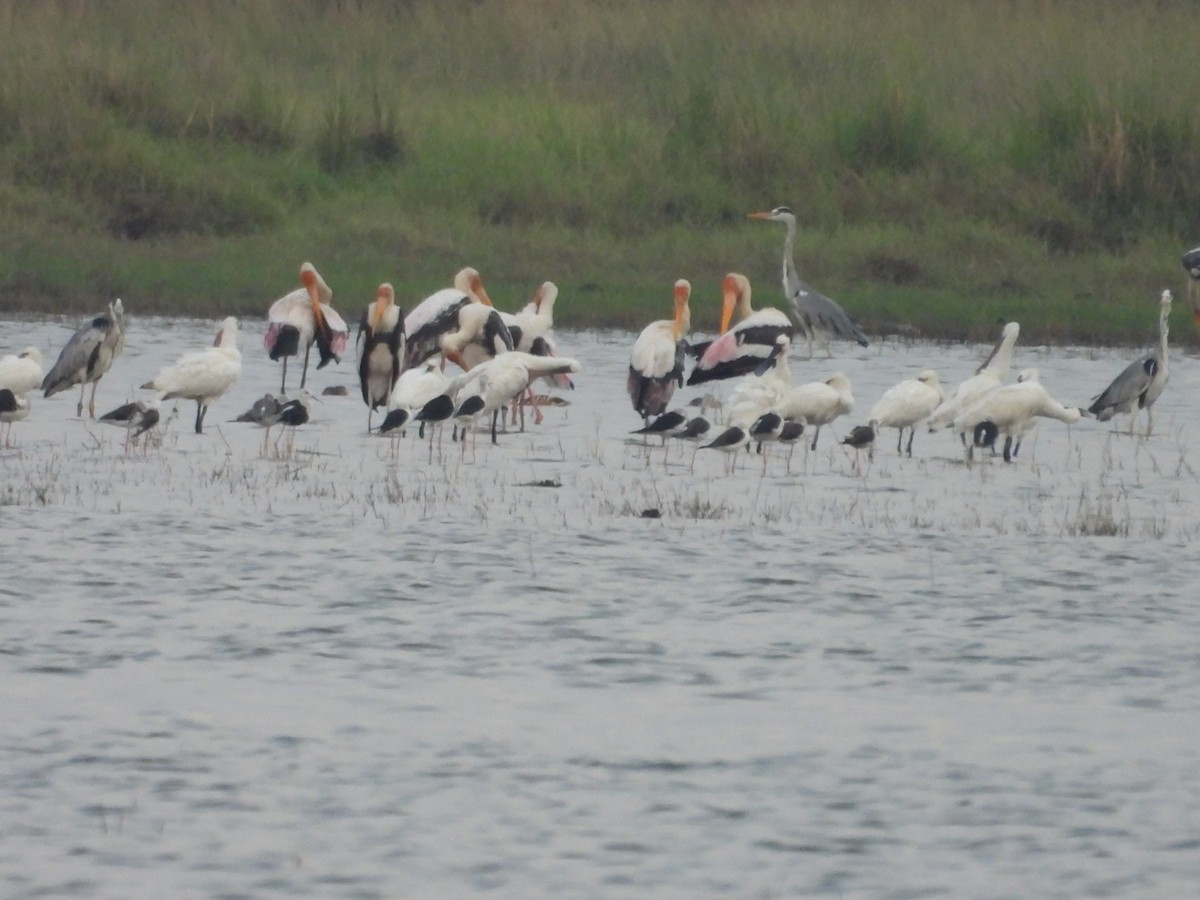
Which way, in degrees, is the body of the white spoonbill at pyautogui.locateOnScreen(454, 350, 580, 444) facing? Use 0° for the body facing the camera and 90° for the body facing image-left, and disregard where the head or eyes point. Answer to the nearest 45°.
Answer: approximately 270°

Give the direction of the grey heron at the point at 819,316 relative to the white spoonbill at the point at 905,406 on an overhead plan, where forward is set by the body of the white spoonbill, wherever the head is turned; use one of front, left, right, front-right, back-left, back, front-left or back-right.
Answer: left

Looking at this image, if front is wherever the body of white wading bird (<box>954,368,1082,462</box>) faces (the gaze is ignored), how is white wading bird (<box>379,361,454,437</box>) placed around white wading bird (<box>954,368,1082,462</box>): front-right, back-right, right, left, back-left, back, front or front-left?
back

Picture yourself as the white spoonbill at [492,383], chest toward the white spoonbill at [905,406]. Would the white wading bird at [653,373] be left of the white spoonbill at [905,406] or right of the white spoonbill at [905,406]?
left

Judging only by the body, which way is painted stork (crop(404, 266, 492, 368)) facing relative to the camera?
to the viewer's right

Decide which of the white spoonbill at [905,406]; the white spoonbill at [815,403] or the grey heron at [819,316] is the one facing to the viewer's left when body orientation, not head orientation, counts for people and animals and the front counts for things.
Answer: the grey heron

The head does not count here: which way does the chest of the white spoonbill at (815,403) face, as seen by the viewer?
to the viewer's right

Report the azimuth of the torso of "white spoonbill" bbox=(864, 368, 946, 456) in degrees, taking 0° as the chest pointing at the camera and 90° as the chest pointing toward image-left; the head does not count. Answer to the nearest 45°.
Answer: approximately 270°

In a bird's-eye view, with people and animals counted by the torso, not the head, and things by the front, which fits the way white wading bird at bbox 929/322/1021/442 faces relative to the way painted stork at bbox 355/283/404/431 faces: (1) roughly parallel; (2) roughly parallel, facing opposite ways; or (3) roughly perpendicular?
roughly perpendicular

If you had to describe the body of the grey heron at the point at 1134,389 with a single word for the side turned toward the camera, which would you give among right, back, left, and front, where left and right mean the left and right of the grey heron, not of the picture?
right

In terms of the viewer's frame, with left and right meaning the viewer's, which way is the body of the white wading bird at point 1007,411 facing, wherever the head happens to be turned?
facing to the right of the viewer
